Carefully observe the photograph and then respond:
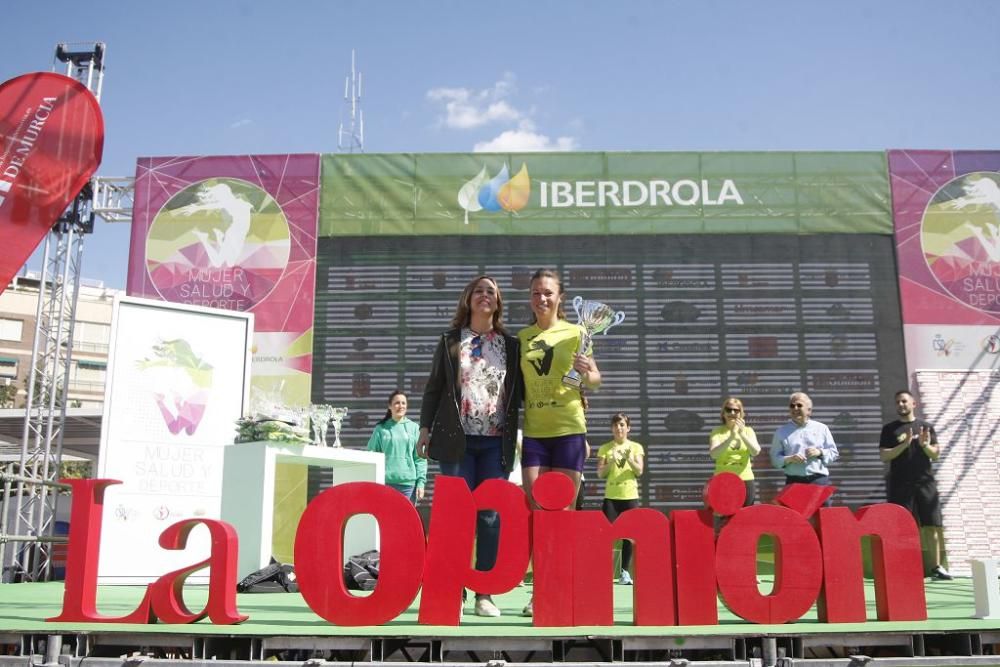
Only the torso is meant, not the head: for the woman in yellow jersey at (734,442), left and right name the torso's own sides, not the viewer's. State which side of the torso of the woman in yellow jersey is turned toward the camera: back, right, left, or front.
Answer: front

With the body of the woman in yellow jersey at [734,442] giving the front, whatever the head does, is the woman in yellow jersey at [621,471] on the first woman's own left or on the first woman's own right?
on the first woman's own right

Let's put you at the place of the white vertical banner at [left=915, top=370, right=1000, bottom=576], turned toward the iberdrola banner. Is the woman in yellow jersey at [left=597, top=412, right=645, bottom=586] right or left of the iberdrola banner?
left

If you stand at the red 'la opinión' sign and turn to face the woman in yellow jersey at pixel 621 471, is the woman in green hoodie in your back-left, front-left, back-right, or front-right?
front-left

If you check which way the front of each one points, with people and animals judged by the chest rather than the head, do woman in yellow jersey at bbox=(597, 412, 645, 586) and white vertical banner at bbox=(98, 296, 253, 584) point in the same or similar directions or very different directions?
same or similar directions

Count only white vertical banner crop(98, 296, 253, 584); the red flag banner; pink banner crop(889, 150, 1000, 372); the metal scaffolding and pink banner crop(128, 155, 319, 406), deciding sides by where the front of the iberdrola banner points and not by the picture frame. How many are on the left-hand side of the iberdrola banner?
1

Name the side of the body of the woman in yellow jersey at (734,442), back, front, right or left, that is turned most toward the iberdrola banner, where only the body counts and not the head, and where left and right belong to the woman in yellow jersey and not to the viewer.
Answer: back

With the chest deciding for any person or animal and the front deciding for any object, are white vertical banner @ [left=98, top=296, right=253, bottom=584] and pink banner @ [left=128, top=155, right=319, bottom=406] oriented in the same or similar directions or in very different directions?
same or similar directions

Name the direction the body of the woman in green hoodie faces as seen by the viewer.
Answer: toward the camera

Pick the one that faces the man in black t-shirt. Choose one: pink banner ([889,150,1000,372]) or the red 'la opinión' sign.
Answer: the pink banner

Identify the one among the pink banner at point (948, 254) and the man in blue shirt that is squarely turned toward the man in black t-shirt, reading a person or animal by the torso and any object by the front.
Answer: the pink banner

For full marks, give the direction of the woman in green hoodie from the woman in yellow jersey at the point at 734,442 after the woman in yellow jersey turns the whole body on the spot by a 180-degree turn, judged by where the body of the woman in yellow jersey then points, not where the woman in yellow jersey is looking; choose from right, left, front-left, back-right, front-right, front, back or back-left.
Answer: left

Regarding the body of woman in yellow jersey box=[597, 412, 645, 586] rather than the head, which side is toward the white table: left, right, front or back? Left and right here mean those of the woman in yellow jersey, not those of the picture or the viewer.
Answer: right

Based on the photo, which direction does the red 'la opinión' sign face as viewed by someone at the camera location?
facing the viewer

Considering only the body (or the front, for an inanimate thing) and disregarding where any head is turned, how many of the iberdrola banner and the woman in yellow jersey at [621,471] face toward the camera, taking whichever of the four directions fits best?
2

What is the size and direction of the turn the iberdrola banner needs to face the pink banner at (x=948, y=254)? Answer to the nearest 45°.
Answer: approximately 90° to its left
